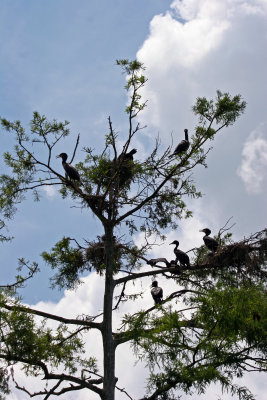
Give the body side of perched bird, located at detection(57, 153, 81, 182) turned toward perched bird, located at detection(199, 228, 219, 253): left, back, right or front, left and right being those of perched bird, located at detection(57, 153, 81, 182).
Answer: back

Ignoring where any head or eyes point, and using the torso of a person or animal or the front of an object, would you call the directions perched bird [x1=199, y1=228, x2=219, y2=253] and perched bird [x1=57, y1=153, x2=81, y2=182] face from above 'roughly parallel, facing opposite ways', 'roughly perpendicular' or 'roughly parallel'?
roughly parallel

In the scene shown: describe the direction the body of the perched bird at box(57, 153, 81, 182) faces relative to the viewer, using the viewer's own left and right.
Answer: facing to the left of the viewer

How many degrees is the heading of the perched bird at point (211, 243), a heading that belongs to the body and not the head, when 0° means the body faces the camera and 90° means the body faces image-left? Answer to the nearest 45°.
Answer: approximately 90°

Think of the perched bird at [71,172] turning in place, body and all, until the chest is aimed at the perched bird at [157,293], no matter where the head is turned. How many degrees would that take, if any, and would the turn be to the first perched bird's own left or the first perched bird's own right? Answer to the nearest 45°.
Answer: approximately 135° to the first perched bird's own right

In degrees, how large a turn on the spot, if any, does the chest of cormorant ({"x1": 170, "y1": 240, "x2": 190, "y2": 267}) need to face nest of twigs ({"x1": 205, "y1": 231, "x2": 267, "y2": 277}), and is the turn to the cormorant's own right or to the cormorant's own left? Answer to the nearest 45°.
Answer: approximately 135° to the cormorant's own left

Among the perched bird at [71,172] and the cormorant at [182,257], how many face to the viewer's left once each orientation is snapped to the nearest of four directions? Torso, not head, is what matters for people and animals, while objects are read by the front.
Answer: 2

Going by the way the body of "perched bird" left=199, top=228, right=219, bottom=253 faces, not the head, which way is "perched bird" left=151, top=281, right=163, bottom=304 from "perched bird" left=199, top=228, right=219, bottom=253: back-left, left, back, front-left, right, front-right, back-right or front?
front-right

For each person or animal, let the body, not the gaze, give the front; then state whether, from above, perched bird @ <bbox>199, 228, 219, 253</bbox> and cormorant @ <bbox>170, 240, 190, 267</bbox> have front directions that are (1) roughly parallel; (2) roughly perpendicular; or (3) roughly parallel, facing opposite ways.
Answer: roughly parallel

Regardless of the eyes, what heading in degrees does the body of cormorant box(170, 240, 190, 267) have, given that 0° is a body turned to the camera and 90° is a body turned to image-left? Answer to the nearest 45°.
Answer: approximately 90°

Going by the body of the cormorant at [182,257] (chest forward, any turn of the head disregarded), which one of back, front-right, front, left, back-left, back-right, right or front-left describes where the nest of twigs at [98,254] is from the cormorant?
front

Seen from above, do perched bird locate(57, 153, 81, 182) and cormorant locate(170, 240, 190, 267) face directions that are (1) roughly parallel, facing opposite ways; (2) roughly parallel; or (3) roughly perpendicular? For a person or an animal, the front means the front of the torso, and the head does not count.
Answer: roughly parallel

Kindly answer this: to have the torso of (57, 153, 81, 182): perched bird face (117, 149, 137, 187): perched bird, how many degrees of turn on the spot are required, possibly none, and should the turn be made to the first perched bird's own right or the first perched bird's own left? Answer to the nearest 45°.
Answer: approximately 180°
